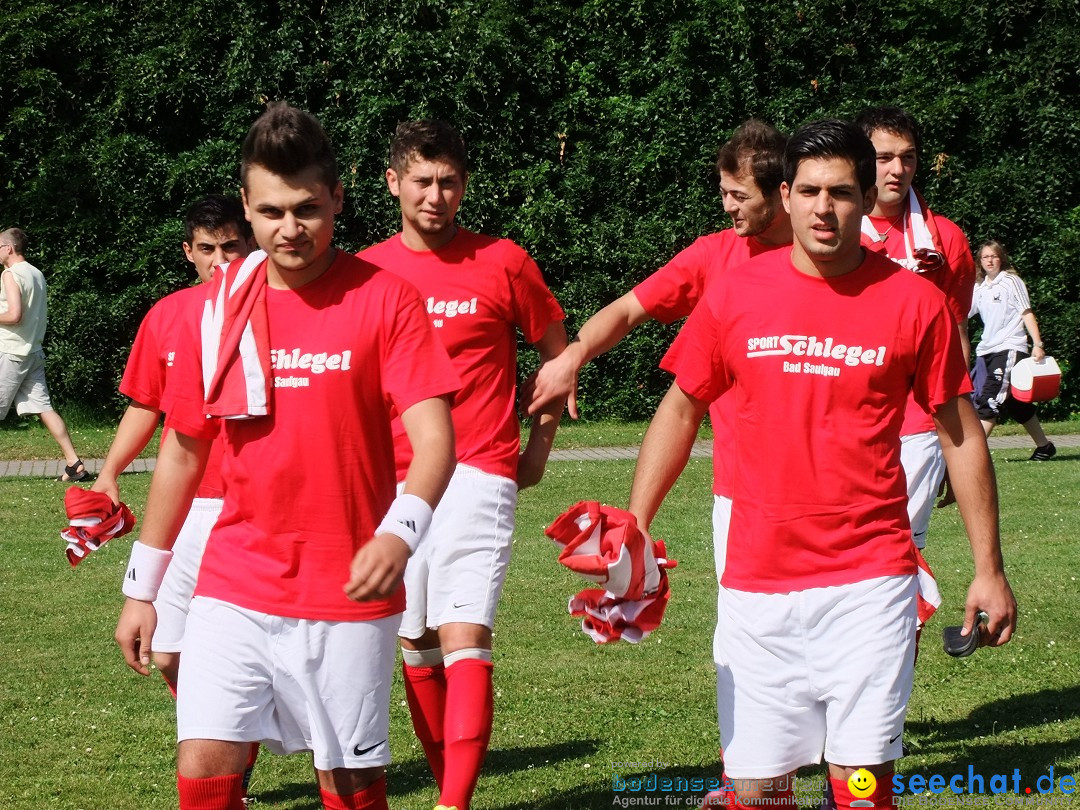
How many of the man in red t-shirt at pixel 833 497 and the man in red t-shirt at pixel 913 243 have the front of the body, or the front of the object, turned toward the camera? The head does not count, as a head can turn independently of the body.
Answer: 2

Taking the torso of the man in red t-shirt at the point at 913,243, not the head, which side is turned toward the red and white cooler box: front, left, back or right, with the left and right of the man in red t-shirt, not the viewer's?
back

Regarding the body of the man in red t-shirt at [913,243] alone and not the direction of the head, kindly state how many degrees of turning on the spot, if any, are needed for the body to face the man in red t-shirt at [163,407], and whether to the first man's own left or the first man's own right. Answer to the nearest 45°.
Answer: approximately 45° to the first man's own right

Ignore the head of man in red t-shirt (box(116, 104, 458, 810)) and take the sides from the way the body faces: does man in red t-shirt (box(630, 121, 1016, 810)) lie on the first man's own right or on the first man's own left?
on the first man's own left

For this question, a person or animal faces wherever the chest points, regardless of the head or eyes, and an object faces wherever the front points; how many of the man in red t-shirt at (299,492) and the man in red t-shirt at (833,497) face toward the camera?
2

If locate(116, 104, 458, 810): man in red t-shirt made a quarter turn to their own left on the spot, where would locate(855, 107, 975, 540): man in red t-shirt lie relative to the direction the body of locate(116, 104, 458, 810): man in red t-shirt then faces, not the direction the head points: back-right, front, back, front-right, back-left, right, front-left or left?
front-left

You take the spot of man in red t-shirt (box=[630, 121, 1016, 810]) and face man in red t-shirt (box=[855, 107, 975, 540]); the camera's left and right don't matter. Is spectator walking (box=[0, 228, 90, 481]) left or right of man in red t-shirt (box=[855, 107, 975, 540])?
left

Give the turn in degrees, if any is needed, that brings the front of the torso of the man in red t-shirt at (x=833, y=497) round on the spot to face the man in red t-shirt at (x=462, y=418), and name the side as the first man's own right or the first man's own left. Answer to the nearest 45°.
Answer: approximately 135° to the first man's own right

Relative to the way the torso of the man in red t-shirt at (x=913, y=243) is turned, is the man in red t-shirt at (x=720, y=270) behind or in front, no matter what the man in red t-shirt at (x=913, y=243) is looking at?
in front

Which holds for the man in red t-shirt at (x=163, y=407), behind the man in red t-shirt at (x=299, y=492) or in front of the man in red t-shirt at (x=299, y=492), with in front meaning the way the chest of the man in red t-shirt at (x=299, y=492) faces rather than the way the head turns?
behind
